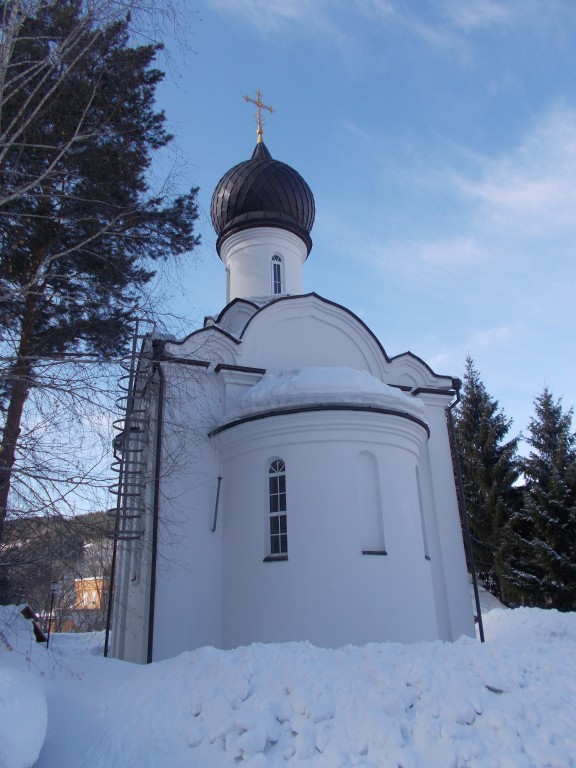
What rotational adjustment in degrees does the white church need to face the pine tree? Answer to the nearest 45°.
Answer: approximately 135° to its left

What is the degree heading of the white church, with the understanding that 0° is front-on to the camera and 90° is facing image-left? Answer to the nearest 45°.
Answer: approximately 180°

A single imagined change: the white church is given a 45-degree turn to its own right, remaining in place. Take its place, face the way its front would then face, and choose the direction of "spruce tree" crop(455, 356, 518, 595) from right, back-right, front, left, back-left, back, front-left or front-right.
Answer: front

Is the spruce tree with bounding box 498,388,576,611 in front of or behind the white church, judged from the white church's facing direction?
in front

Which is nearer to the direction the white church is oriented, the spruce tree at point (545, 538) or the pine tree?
the spruce tree
